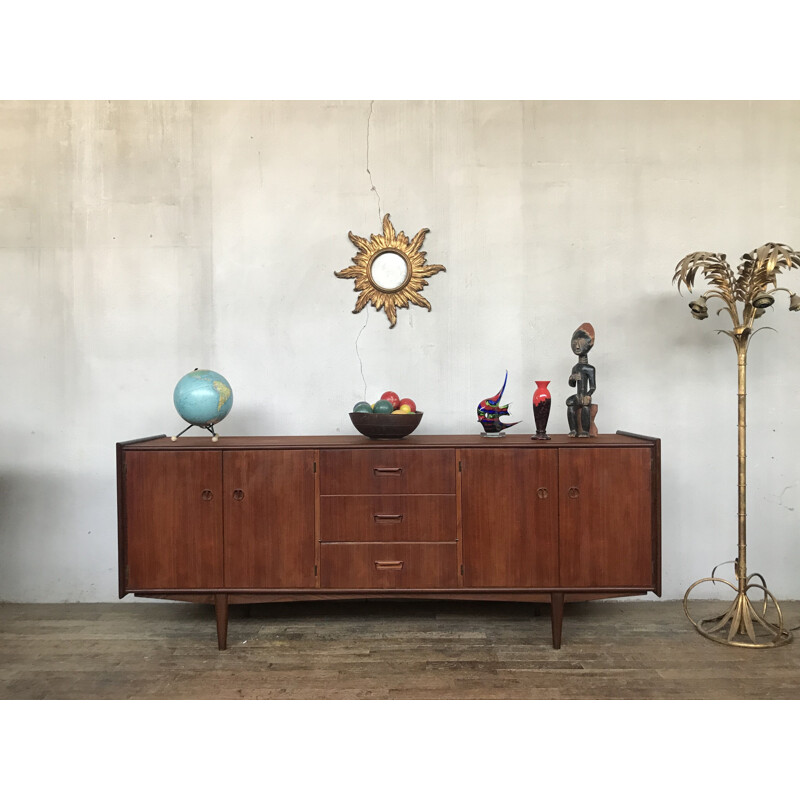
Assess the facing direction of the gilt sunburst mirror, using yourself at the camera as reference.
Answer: facing the viewer

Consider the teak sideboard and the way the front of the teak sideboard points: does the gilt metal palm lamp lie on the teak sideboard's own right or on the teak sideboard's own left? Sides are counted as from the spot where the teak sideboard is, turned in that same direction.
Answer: on the teak sideboard's own left

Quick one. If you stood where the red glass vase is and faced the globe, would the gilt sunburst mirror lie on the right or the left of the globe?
right

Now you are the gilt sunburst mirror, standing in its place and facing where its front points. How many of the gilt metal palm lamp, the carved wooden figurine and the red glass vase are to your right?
0

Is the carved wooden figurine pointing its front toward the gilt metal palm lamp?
no

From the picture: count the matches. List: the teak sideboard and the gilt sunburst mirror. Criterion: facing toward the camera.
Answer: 2

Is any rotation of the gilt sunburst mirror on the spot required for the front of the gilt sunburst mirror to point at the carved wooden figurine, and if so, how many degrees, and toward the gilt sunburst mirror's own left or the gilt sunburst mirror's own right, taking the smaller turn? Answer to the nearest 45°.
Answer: approximately 45° to the gilt sunburst mirror's own left

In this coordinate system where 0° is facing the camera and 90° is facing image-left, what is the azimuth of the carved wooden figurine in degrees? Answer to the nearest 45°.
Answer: approximately 45°

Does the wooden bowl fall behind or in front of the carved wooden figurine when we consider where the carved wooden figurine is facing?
in front

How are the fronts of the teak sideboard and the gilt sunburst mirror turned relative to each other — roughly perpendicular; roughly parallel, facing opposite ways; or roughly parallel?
roughly parallel
